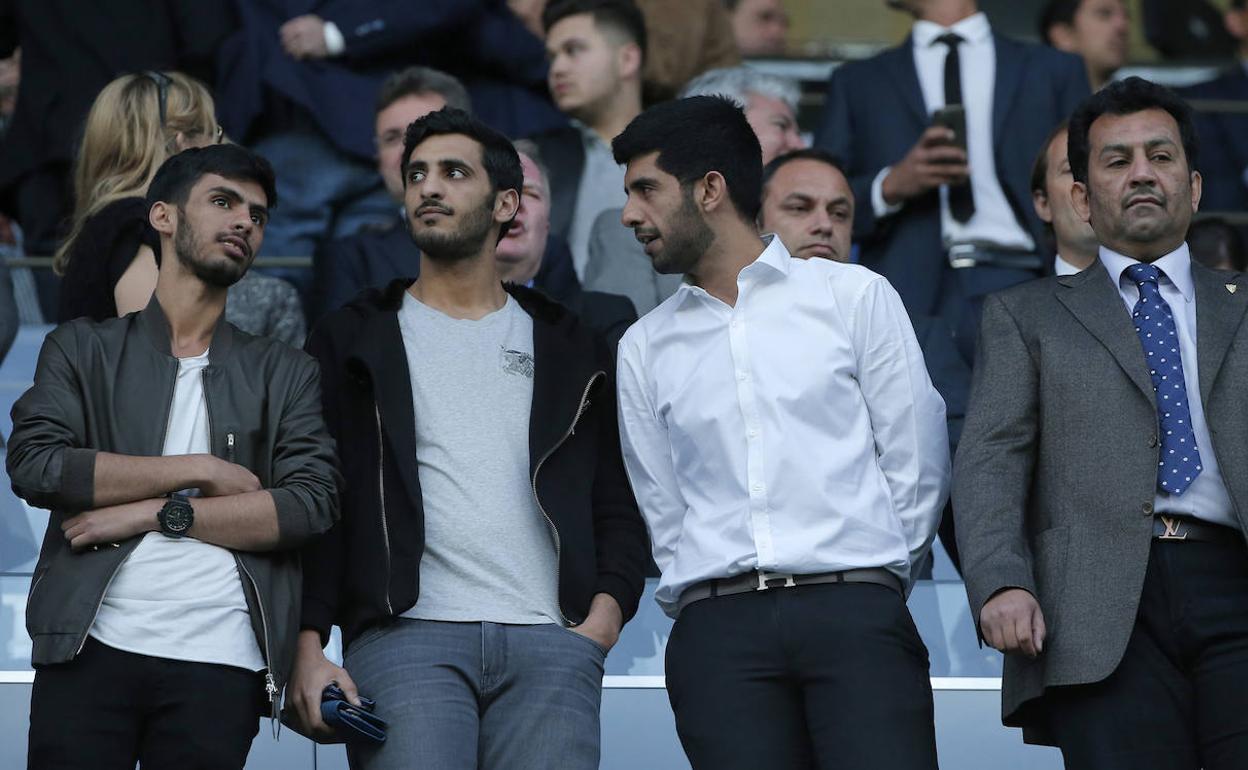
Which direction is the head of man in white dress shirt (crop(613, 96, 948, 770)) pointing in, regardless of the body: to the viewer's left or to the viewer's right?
to the viewer's left

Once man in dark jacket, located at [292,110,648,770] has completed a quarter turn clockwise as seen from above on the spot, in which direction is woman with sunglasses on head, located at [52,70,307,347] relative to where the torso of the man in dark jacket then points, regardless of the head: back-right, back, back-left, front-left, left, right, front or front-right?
front-right

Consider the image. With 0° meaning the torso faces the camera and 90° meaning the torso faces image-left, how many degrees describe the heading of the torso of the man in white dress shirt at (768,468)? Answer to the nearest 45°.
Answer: approximately 0°

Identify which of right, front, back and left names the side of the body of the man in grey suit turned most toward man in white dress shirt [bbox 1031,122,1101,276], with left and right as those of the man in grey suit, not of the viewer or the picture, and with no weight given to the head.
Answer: back

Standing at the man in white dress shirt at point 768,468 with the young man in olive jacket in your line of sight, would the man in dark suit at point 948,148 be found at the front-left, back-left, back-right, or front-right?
back-right

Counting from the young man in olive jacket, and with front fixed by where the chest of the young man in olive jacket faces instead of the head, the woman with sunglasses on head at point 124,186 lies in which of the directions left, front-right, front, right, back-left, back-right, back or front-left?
back

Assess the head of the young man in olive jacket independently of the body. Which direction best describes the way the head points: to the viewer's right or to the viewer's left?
to the viewer's right

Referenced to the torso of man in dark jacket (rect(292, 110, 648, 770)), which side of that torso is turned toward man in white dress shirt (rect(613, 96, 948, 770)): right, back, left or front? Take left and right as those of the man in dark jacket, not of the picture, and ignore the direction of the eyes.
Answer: left

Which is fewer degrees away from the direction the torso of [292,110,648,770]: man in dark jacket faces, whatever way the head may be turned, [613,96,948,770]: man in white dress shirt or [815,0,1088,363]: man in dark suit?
the man in white dress shirt
